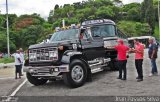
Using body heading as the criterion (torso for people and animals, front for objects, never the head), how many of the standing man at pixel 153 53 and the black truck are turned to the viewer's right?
0

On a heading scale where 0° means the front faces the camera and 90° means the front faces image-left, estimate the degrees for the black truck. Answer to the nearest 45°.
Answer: approximately 45°

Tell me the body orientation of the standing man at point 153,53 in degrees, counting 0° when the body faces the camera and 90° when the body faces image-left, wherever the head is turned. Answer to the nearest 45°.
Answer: approximately 90°

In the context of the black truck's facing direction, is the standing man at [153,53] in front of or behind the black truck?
behind

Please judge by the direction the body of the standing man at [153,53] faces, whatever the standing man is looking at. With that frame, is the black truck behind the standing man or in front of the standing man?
in front
